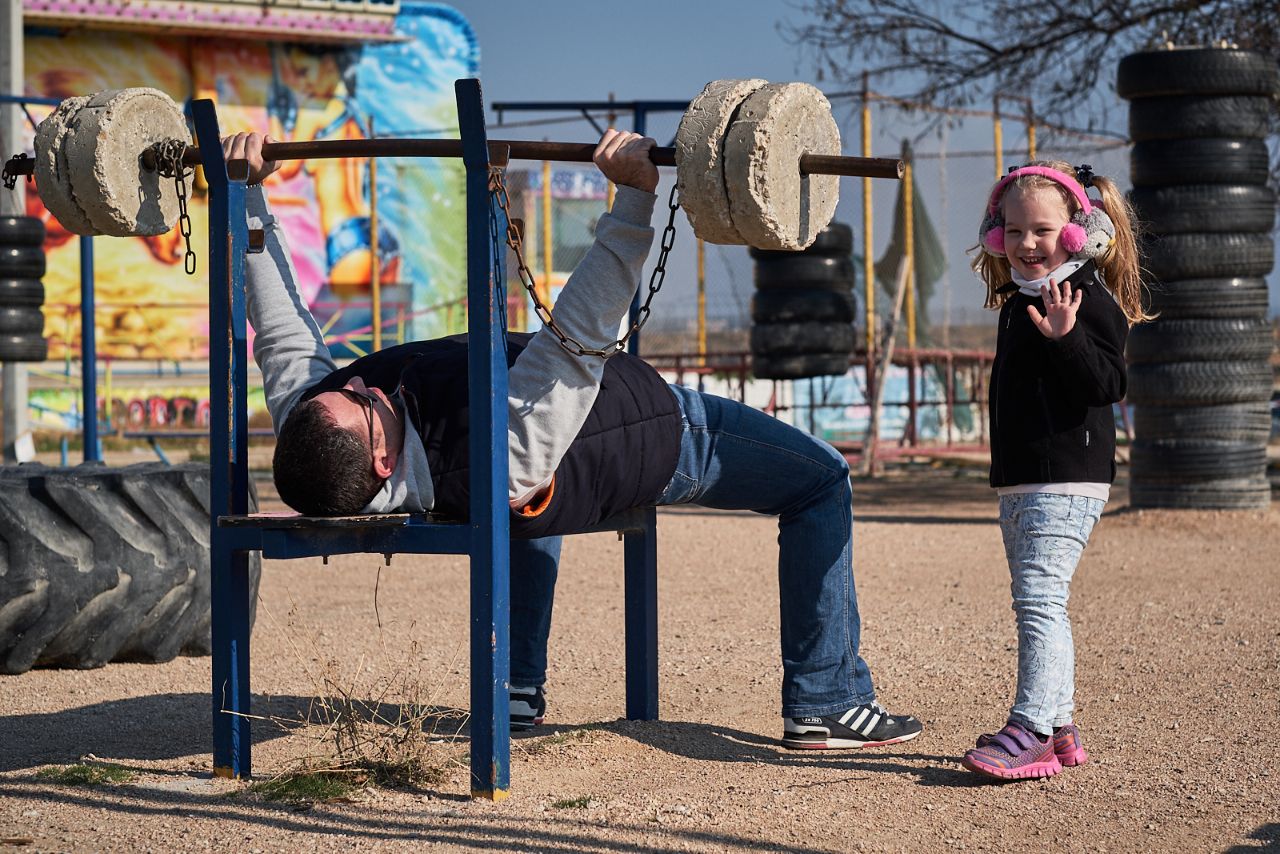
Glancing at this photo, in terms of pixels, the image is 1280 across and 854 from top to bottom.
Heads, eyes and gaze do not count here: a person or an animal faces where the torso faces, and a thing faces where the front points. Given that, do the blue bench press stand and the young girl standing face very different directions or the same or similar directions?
very different directions

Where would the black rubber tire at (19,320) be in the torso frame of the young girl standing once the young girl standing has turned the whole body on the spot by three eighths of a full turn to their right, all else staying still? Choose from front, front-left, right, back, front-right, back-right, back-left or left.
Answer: front-left

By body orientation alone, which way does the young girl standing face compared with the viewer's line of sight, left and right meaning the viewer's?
facing the viewer and to the left of the viewer

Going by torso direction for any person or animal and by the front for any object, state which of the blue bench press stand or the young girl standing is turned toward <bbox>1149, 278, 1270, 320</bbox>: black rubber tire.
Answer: the blue bench press stand

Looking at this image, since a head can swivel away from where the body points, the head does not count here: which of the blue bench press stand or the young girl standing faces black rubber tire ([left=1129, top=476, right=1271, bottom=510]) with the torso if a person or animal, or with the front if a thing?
the blue bench press stand

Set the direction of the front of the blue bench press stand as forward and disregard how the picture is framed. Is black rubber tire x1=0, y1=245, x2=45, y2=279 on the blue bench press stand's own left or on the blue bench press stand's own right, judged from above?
on the blue bench press stand's own left

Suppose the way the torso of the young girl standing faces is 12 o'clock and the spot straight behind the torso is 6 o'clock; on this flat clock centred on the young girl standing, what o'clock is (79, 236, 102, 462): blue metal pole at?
The blue metal pole is roughly at 3 o'clock from the young girl standing.

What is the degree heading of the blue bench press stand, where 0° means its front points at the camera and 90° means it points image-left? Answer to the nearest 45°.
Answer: approximately 225°

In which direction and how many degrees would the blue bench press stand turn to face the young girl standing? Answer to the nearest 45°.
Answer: approximately 45° to its right

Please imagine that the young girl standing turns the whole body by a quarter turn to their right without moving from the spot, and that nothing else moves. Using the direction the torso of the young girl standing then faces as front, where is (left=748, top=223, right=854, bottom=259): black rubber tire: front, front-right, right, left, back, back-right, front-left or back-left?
front-right

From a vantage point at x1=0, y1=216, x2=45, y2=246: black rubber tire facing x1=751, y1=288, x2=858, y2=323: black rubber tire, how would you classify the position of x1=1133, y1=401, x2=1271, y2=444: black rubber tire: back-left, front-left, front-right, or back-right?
front-right

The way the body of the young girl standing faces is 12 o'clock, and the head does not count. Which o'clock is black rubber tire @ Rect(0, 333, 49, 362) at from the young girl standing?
The black rubber tire is roughly at 3 o'clock from the young girl standing.

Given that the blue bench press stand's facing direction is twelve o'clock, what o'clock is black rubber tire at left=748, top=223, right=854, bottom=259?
The black rubber tire is roughly at 11 o'clock from the blue bench press stand.

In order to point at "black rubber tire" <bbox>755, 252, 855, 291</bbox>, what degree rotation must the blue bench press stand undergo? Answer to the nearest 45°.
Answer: approximately 45° to its left

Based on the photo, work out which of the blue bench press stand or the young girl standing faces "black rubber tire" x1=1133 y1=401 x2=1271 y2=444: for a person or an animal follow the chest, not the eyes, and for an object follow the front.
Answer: the blue bench press stand

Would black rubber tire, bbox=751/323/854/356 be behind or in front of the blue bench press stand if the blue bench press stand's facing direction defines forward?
in front
